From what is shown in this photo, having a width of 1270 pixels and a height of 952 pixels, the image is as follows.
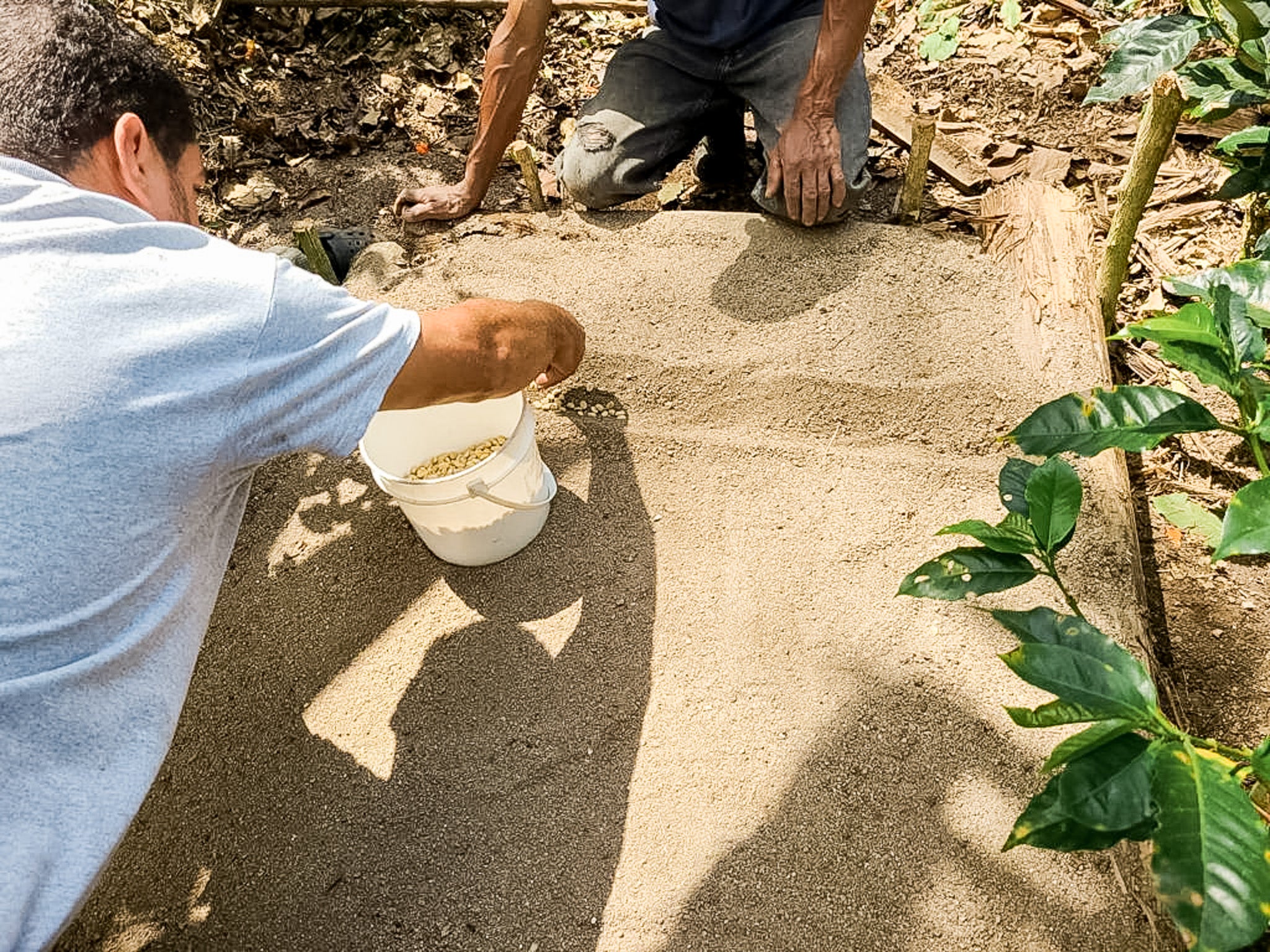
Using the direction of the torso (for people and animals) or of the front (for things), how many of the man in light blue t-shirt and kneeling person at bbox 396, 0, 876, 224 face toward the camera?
1

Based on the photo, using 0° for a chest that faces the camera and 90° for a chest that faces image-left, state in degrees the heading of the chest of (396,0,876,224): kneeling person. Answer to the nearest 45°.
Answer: approximately 0°

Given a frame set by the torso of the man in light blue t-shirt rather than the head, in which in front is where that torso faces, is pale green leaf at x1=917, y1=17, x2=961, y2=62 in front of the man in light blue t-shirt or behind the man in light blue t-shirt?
in front

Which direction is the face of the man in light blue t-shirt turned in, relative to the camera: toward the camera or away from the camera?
away from the camera

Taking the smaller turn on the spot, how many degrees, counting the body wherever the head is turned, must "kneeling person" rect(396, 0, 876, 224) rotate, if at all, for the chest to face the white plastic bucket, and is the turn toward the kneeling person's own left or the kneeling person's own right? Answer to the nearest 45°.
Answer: approximately 45° to the kneeling person's own right

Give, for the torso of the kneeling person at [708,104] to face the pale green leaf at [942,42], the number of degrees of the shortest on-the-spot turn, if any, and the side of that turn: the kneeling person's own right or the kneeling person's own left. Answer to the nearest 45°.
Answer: approximately 135° to the kneeling person's own left

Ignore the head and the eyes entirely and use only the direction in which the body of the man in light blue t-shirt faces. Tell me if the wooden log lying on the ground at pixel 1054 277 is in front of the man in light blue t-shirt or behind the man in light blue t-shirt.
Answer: in front

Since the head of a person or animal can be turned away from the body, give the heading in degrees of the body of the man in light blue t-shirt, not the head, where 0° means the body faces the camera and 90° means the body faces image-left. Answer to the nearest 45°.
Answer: approximately 225°

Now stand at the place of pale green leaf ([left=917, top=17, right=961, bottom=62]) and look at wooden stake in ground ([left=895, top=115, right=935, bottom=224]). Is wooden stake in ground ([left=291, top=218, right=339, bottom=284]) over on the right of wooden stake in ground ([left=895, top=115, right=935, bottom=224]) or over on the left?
right

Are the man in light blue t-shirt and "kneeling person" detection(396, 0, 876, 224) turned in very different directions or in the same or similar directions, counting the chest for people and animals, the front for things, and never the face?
very different directions
